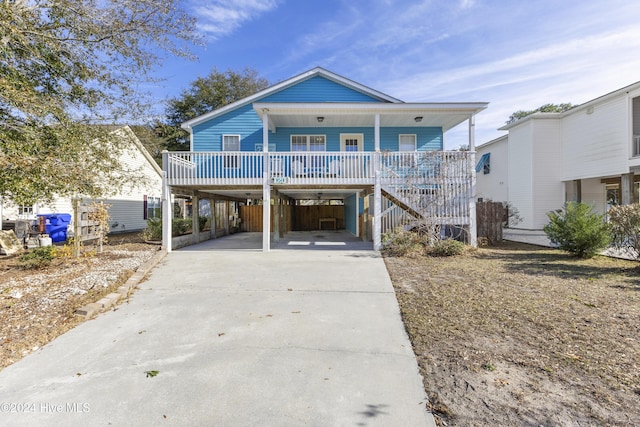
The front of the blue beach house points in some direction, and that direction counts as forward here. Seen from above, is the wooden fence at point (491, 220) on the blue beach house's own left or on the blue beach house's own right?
on the blue beach house's own left

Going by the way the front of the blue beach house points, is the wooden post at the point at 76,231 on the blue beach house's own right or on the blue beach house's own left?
on the blue beach house's own right

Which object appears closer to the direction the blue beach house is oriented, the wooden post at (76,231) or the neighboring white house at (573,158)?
the wooden post

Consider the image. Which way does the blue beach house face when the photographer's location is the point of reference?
facing the viewer

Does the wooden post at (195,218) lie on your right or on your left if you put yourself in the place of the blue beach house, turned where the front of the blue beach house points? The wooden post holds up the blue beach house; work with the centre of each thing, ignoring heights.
on your right

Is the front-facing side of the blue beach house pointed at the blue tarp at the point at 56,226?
no

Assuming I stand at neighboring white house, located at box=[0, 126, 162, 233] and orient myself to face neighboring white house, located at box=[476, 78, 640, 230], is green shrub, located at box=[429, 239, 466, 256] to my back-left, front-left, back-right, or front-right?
front-right

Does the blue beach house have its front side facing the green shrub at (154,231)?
no

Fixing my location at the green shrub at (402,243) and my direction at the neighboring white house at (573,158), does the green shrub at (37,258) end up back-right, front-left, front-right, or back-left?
back-left

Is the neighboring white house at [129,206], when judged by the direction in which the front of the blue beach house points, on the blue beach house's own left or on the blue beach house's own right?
on the blue beach house's own right
